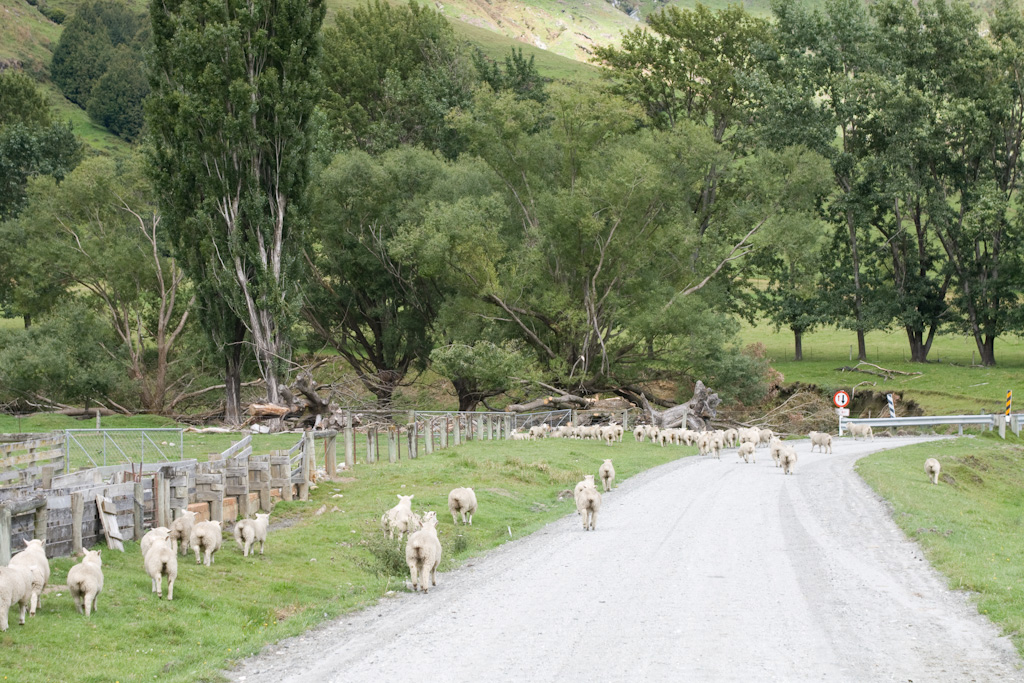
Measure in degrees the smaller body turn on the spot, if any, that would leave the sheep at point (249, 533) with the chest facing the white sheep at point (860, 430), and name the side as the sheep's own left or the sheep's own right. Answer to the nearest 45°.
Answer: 0° — it already faces it

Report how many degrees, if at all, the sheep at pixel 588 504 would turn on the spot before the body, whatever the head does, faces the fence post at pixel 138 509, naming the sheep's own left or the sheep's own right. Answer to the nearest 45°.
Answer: approximately 135° to the sheep's own left

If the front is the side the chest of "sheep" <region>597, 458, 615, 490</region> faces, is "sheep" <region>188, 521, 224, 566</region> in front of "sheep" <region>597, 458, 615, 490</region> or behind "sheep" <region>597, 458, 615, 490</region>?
behind

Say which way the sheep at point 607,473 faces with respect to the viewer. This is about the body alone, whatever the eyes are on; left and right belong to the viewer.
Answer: facing away from the viewer

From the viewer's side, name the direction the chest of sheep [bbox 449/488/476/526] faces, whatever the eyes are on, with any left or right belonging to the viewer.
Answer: facing away from the viewer and to the right of the viewer

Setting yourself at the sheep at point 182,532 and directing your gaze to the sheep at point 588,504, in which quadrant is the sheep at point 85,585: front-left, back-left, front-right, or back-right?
back-right

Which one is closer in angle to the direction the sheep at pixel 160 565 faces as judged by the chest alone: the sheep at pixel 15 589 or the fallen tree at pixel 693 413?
the fallen tree

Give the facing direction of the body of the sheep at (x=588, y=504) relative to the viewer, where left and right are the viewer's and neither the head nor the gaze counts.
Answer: facing away from the viewer

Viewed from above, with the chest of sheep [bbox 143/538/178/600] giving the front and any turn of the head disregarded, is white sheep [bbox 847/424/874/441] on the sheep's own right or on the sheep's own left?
on the sheep's own right

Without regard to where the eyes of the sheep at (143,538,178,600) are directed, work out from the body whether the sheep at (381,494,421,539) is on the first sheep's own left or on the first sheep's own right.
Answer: on the first sheep's own right

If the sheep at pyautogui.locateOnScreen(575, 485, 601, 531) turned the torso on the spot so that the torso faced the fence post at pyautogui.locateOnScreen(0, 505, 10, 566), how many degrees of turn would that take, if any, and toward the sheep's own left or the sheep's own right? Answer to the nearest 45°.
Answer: approximately 135° to the sheep's own left

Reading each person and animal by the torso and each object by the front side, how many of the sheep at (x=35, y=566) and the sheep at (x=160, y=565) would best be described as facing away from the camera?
2

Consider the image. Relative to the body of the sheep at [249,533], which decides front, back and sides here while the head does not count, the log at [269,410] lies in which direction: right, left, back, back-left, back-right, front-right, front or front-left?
front-left

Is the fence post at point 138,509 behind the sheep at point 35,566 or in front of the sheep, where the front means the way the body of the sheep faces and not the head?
in front

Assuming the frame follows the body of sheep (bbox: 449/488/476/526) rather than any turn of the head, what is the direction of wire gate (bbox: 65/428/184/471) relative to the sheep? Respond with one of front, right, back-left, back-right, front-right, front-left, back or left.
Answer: left

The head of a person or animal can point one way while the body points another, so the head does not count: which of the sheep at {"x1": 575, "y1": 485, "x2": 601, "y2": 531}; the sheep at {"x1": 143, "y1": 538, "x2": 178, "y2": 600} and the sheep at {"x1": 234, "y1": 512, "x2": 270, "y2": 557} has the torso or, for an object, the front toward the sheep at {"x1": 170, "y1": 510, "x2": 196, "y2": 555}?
the sheep at {"x1": 143, "y1": 538, "x2": 178, "y2": 600}
